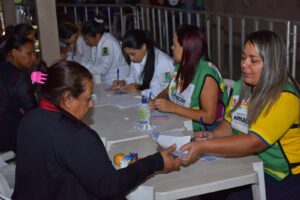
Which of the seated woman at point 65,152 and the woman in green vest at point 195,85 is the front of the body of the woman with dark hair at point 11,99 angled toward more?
the woman in green vest

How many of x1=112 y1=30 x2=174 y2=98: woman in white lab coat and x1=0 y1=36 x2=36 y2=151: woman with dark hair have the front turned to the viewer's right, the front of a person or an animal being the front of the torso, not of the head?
1

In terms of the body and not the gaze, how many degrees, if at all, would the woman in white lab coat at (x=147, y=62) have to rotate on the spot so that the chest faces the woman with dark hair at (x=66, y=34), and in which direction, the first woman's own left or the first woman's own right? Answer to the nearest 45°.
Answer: approximately 90° to the first woman's own right

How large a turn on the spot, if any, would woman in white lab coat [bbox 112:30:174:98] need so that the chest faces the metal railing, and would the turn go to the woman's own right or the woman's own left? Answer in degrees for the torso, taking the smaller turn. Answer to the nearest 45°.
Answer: approximately 135° to the woman's own right

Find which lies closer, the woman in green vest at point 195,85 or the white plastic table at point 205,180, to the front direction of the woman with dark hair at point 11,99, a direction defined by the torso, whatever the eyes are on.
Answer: the woman in green vest

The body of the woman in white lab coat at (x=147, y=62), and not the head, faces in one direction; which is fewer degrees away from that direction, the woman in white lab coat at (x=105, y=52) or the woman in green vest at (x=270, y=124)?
the woman in green vest

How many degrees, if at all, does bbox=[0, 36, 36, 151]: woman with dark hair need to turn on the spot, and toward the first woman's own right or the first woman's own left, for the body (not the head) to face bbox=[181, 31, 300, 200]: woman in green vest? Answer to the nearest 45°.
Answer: approximately 45° to the first woman's own right

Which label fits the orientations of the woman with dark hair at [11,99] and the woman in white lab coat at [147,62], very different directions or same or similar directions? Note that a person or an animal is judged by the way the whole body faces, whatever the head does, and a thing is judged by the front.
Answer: very different directions

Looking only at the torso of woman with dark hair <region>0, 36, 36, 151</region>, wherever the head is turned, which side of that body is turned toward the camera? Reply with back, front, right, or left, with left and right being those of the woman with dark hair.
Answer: right

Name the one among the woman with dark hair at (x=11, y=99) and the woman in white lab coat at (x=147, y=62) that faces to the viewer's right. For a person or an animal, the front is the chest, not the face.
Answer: the woman with dark hair

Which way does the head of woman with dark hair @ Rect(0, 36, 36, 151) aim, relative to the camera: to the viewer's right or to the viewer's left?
to the viewer's right
